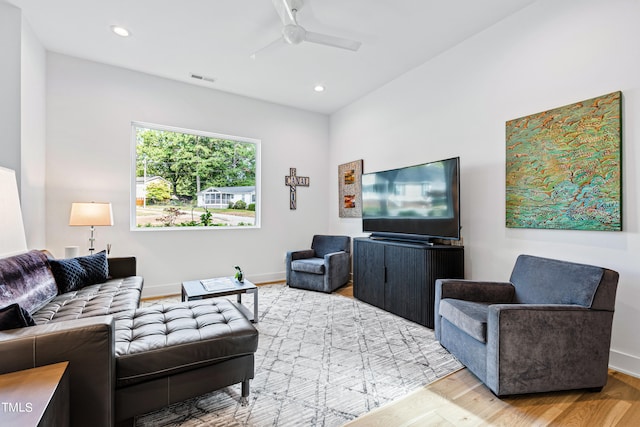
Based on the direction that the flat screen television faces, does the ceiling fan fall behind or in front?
in front

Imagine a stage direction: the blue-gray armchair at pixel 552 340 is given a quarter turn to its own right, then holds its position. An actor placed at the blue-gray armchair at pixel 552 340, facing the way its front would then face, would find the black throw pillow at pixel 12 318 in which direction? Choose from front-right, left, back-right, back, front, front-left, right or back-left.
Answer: left

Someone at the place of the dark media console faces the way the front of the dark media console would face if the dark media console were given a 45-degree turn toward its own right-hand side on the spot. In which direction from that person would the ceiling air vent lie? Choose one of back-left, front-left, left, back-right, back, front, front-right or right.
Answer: front

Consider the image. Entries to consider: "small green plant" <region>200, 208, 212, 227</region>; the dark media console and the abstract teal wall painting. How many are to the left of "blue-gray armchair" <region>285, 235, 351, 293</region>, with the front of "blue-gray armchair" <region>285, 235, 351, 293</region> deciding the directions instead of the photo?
2

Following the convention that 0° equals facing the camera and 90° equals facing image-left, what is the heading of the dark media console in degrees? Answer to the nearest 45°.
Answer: approximately 45°

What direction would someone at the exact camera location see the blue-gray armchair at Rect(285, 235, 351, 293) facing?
facing the viewer and to the left of the viewer

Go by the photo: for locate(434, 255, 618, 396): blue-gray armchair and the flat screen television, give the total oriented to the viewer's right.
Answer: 0

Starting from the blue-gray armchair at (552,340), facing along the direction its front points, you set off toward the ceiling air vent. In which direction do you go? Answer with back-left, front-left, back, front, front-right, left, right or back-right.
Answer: front-right

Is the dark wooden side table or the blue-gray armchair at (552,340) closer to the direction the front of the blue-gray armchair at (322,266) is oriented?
the dark wooden side table

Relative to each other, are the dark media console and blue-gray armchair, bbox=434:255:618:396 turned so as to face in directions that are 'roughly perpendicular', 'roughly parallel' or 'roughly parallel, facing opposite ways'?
roughly parallel

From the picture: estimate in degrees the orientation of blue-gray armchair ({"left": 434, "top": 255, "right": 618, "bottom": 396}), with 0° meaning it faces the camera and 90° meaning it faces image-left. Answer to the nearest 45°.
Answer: approximately 45°

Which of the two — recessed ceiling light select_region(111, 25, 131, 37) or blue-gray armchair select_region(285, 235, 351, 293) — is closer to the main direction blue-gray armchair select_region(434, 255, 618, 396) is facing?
the recessed ceiling light

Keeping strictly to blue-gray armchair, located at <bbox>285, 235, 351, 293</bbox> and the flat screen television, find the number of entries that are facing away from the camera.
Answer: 0
